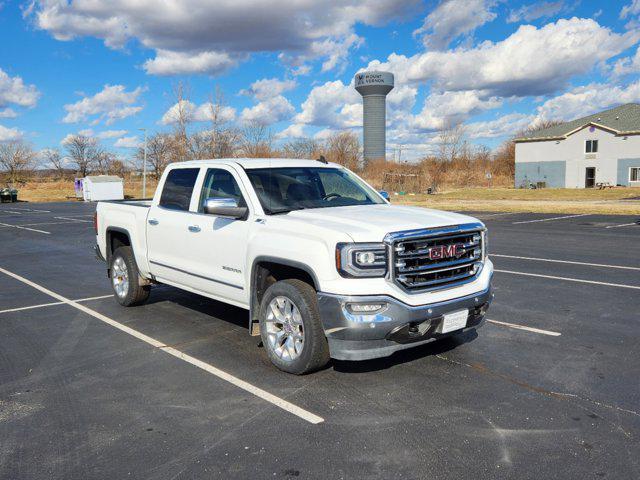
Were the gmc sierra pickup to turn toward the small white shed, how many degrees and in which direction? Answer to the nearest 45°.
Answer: approximately 135° to its left

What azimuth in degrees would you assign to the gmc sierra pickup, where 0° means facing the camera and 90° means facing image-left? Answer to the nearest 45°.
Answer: approximately 315°
